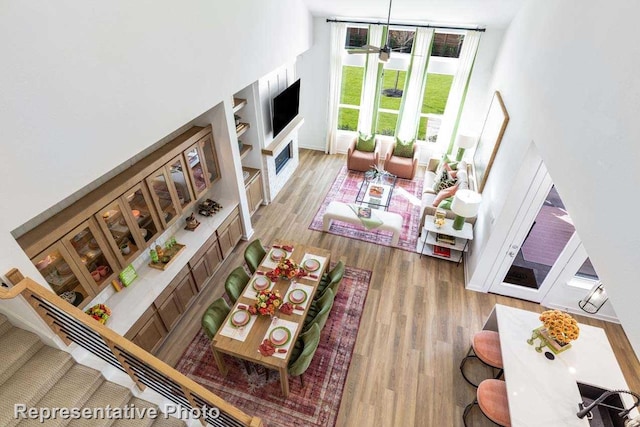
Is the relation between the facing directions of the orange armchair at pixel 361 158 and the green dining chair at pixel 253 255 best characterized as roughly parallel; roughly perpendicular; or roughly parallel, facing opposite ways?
roughly perpendicular

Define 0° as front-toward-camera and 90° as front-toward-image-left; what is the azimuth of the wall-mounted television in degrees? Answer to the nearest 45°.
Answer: approximately 315°

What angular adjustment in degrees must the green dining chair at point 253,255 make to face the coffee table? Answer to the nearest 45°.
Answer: approximately 90° to its left

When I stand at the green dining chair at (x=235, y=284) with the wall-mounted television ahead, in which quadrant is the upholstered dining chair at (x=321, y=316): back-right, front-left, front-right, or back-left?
back-right

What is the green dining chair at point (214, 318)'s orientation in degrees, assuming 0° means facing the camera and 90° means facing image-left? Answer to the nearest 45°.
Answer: approximately 315°

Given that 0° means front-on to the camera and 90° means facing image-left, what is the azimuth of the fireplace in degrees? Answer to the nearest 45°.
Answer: approximately 315°

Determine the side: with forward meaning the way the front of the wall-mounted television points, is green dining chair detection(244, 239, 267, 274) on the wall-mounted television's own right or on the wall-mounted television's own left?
on the wall-mounted television's own right

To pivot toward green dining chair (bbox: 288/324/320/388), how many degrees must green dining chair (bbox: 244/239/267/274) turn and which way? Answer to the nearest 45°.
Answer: approximately 45° to its right

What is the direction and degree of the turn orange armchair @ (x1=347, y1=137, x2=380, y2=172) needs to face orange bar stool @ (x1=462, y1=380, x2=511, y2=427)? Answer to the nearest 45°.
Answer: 0° — it already faces it

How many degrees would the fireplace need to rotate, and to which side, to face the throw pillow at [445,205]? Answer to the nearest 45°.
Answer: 0° — it already faces it

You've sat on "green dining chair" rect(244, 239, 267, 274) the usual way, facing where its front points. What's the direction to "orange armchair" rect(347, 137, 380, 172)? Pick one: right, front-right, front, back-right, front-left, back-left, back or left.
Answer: left

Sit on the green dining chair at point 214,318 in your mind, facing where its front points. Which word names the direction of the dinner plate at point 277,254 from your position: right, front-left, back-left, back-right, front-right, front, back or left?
left

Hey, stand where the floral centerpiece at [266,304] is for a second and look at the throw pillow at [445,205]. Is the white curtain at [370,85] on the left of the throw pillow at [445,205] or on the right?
left

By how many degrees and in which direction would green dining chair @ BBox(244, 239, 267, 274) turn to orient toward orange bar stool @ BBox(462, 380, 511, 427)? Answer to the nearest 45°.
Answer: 0° — it already faces it

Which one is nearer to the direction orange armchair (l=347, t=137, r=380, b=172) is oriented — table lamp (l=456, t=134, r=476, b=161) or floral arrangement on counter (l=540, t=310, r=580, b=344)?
the floral arrangement on counter

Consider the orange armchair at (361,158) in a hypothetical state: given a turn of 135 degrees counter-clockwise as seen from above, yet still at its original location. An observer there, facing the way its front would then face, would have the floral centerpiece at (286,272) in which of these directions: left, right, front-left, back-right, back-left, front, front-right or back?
back-right
